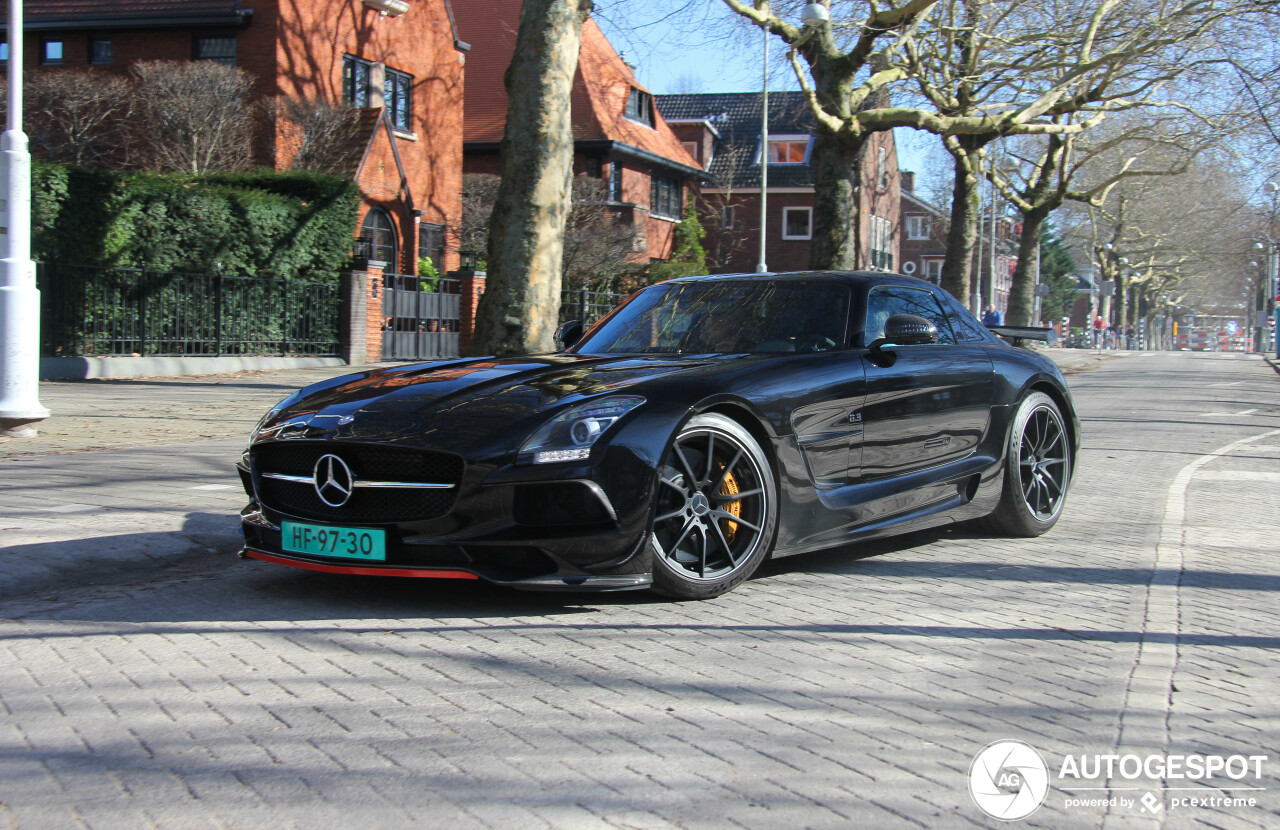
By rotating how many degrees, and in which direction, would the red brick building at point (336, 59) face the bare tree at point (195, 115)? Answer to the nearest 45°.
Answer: approximately 90° to its right

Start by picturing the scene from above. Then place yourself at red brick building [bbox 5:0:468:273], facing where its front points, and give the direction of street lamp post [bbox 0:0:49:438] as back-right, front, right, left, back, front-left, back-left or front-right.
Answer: front-right

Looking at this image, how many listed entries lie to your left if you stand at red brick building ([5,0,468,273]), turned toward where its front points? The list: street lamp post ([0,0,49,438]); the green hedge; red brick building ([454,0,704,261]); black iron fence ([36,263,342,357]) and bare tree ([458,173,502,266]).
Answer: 2

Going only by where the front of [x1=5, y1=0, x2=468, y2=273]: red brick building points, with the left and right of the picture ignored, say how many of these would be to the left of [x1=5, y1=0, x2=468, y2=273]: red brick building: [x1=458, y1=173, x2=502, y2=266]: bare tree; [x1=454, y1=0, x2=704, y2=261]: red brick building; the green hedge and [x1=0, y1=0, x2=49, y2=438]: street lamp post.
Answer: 2

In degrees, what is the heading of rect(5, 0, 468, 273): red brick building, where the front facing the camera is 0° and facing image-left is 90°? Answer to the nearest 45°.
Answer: approximately 315°

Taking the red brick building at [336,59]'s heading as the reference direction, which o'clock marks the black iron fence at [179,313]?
The black iron fence is roughly at 2 o'clock from the red brick building.

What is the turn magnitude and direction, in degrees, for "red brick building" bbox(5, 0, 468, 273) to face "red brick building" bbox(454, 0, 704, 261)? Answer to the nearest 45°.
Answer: approximately 90° to its left

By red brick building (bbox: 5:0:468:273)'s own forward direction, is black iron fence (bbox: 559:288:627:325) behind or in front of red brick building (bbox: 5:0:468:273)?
in front

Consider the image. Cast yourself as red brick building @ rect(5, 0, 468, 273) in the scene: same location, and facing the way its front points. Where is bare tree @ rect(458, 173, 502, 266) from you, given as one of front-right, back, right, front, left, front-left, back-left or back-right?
left
